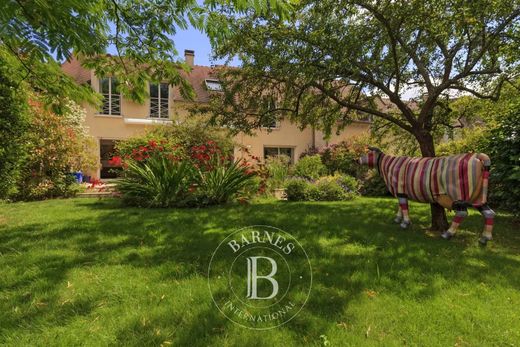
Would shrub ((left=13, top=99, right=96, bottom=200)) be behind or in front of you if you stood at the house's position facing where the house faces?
in front

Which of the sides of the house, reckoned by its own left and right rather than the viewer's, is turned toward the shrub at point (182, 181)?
front

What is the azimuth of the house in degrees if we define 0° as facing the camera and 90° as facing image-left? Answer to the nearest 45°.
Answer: approximately 0°

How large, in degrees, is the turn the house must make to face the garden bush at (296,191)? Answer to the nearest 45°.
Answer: approximately 45° to its left

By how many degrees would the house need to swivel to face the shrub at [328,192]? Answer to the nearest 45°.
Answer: approximately 45° to its left

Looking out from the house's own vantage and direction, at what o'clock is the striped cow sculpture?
The striped cow sculpture is roughly at 11 o'clock from the house.

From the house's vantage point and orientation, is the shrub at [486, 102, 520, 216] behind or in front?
in front
